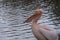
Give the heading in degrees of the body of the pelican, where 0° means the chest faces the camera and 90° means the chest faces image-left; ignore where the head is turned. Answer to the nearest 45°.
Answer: approximately 90°
